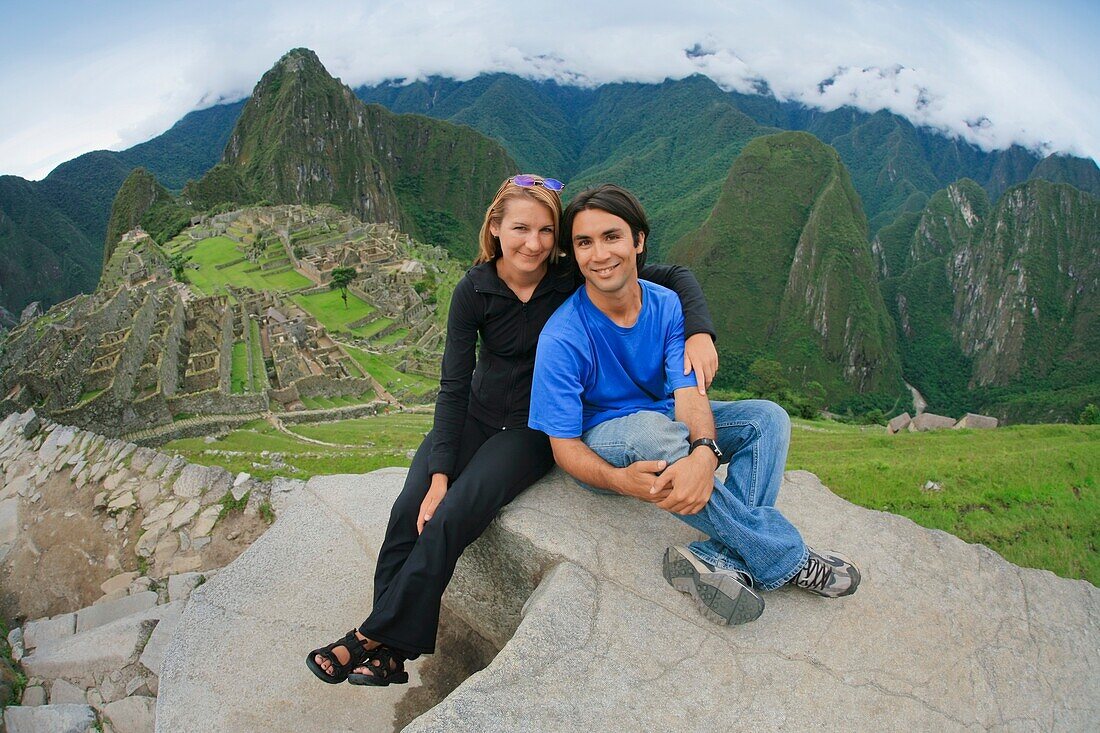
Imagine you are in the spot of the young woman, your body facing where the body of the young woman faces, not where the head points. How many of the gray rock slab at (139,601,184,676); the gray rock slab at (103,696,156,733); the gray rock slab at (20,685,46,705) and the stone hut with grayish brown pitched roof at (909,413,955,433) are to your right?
3

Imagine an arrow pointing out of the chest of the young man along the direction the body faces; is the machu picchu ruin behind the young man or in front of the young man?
behind

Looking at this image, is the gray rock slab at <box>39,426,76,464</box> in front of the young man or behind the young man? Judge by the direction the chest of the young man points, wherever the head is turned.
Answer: behind

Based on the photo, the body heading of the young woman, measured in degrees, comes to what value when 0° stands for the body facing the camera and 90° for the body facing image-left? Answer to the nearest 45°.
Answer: approximately 0°

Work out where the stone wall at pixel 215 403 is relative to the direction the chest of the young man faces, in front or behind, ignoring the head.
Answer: behind

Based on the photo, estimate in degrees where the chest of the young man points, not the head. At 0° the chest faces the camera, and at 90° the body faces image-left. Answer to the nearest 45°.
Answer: approximately 315°

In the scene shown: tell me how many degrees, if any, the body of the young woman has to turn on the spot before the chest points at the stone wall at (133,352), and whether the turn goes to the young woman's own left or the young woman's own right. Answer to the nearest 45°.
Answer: approximately 135° to the young woman's own right

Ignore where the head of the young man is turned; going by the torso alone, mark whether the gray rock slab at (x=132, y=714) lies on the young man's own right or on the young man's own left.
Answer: on the young man's own right

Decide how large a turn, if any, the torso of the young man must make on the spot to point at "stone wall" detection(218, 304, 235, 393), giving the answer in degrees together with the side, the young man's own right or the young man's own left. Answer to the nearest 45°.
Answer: approximately 180°

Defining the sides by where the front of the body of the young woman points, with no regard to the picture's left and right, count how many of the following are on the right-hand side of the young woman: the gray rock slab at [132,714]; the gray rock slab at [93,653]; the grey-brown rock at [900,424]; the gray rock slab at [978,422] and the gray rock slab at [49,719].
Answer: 3

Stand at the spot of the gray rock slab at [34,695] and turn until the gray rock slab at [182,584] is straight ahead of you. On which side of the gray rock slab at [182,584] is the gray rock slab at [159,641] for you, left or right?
right

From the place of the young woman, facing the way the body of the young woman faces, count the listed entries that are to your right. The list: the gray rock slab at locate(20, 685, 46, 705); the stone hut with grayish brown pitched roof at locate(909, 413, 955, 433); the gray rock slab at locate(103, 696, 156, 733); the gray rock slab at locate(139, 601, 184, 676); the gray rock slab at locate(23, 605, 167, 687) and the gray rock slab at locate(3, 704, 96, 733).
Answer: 5
